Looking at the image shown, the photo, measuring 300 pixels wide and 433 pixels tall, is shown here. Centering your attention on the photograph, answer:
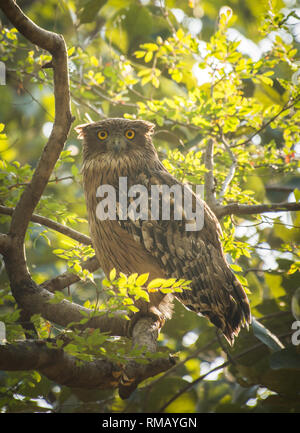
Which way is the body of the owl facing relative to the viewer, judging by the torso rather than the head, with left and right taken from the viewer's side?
facing the viewer and to the left of the viewer

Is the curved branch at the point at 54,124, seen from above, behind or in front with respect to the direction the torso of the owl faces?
in front
